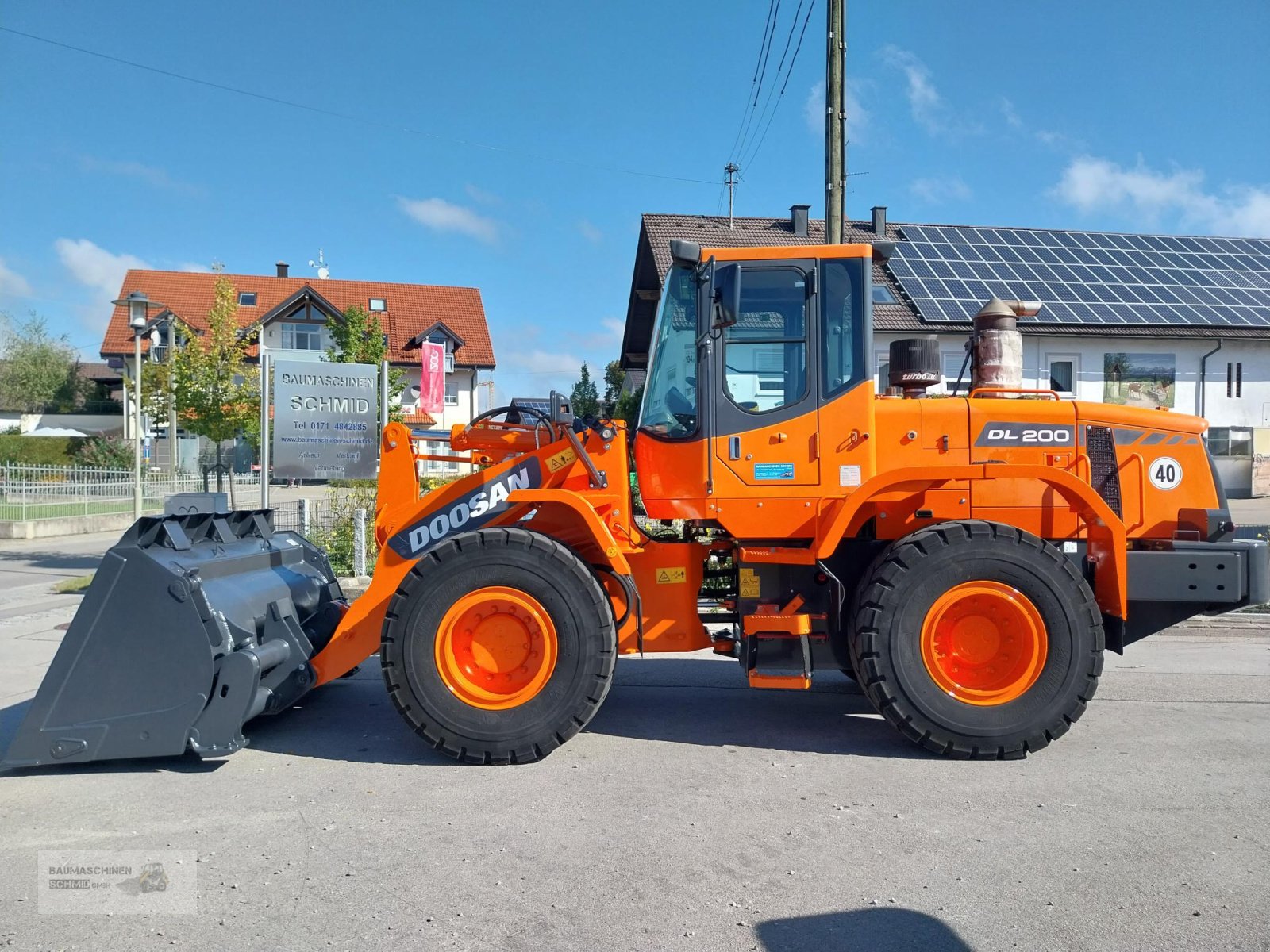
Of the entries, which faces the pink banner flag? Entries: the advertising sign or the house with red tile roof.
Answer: the house with red tile roof

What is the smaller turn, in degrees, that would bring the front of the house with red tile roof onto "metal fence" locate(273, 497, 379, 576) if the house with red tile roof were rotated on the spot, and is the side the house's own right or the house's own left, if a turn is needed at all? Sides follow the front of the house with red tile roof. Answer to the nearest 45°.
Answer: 0° — it already faces it

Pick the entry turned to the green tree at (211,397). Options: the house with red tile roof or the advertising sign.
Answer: the house with red tile roof

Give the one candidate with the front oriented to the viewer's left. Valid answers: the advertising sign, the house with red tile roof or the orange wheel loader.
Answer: the orange wheel loader

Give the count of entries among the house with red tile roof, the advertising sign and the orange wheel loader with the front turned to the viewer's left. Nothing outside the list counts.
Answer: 1

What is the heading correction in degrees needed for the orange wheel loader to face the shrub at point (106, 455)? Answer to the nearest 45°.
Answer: approximately 45° to its right

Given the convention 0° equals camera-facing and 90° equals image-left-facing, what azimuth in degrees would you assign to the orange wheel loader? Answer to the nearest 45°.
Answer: approximately 90°

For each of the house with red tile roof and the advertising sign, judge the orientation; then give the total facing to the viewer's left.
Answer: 0

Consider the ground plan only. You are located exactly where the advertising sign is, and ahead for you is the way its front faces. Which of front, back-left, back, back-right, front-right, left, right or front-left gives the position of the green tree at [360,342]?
back

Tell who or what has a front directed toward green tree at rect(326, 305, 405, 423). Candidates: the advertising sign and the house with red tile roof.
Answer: the house with red tile roof

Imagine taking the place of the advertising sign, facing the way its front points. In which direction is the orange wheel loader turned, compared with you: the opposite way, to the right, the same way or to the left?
to the right
